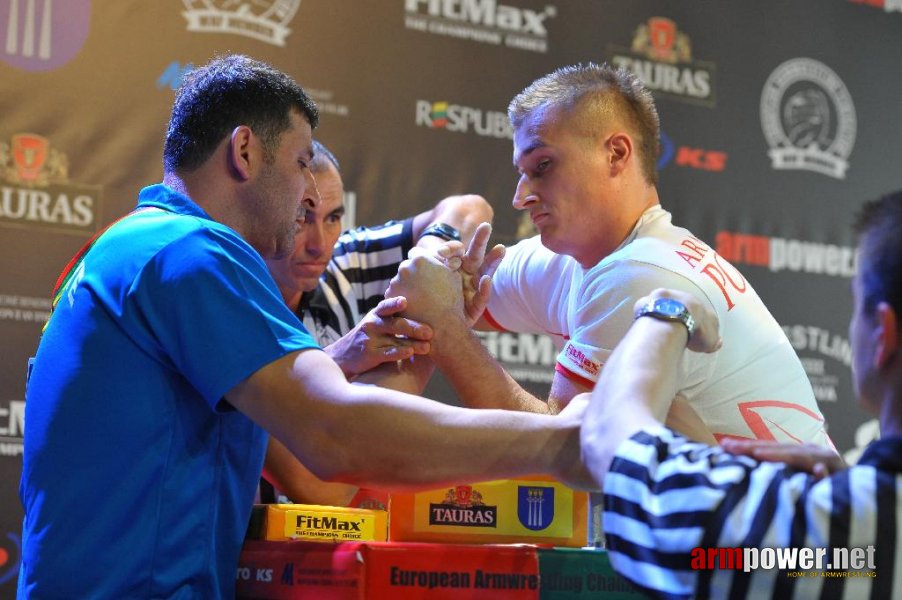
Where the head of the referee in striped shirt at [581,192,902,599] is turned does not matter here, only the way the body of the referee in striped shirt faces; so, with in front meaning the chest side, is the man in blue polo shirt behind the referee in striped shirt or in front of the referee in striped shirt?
in front

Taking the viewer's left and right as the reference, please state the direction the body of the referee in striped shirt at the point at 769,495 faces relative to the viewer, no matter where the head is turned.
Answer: facing away from the viewer and to the left of the viewer

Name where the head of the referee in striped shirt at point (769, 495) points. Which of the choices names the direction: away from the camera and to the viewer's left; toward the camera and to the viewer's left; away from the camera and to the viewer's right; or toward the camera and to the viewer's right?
away from the camera and to the viewer's left

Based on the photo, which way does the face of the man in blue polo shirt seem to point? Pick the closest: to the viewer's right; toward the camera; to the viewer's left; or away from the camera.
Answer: to the viewer's right
